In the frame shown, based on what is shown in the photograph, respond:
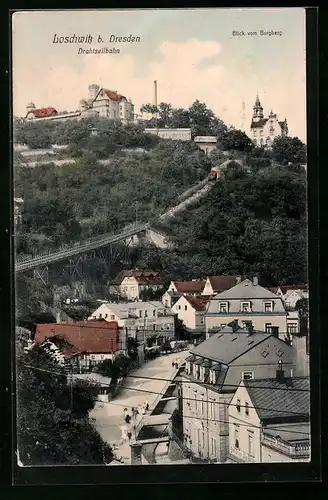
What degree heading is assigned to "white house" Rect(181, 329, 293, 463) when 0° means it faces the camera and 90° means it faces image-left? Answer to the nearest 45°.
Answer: approximately 45°
